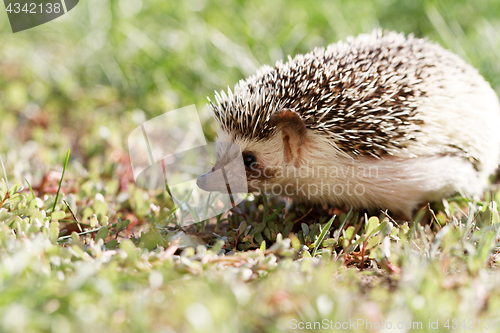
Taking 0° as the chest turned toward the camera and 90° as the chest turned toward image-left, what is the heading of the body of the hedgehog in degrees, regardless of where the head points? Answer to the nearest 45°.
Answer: approximately 90°
